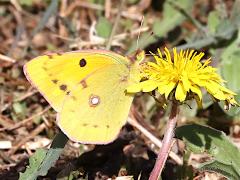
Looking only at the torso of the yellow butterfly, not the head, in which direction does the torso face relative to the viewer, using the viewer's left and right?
facing to the right of the viewer

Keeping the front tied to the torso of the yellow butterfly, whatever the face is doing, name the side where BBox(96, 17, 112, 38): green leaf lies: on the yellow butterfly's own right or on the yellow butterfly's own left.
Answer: on the yellow butterfly's own left

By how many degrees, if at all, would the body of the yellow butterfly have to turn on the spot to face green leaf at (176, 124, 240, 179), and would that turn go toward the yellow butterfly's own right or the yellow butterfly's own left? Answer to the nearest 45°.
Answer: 0° — it already faces it

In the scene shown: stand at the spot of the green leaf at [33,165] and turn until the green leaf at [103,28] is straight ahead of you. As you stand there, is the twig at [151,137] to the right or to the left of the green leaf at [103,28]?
right
